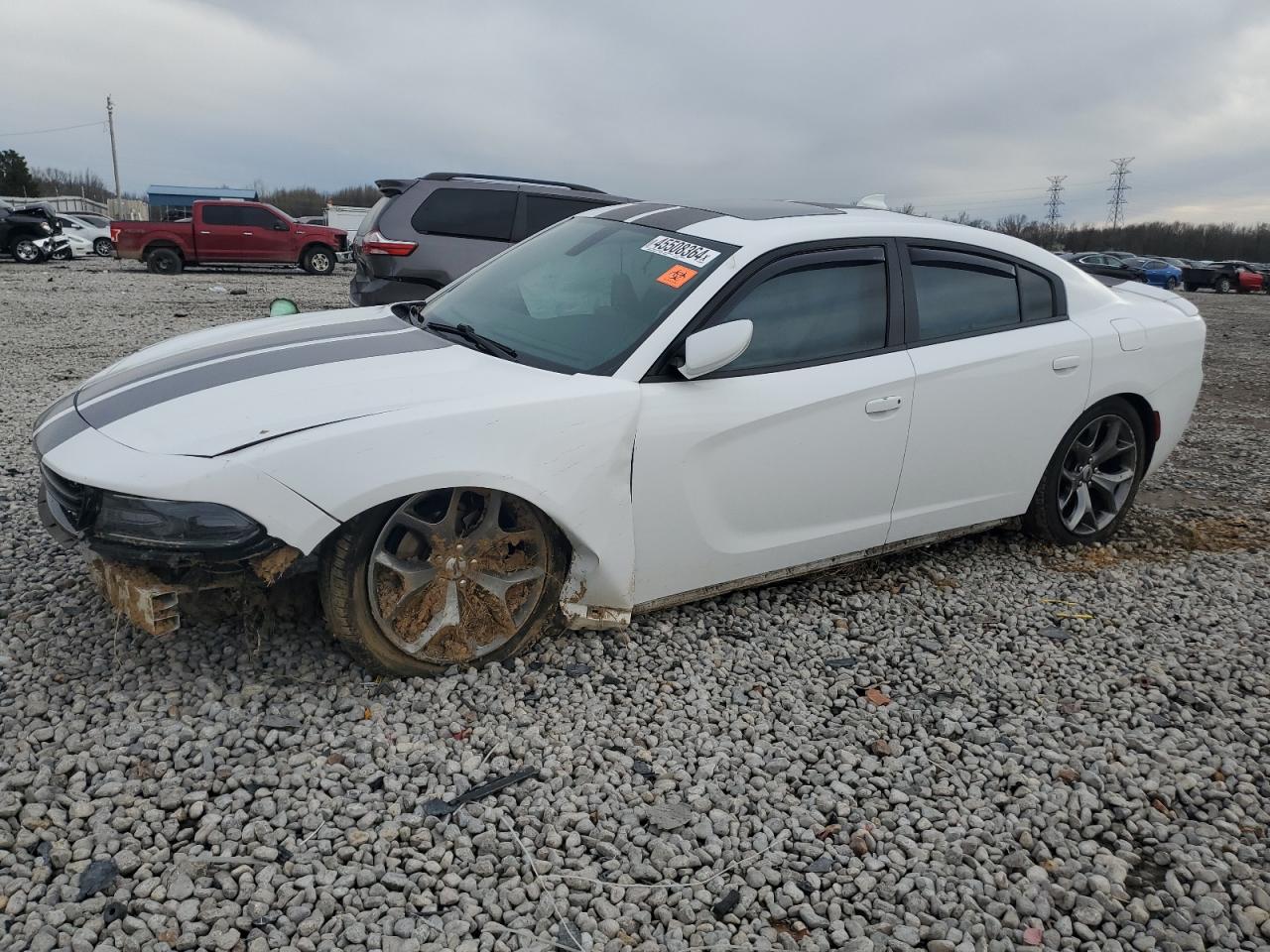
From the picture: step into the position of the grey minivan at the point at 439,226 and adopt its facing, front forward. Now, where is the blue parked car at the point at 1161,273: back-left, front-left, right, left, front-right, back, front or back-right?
front

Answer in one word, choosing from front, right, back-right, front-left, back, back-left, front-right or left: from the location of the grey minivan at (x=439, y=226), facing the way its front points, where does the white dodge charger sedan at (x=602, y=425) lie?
back-right

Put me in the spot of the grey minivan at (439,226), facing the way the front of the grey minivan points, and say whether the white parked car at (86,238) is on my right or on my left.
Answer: on my left

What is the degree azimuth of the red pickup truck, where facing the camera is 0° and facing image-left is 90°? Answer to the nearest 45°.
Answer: approximately 270°

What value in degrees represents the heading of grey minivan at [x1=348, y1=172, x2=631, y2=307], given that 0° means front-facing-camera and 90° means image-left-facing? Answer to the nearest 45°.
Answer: approximately 225°

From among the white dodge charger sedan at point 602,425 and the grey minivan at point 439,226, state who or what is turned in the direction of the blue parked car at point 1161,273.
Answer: the grey minivan

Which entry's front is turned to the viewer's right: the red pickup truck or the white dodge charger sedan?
the red pickup truck

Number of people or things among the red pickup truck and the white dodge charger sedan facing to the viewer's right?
1

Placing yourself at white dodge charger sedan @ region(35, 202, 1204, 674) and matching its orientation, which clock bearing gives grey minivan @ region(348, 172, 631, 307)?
The grey minivan is roughly at 4 o'clock from the white dodge charger sedan.

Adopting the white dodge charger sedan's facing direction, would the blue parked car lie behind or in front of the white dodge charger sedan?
behind

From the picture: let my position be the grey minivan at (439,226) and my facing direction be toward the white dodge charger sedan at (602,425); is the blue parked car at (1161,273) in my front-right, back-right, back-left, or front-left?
back-left

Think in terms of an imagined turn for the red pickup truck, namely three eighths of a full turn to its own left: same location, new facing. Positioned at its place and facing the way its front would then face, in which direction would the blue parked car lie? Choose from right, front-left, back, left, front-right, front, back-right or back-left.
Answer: back-right

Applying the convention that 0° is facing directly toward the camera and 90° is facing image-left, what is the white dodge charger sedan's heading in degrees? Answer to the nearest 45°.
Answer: approximately 45°
